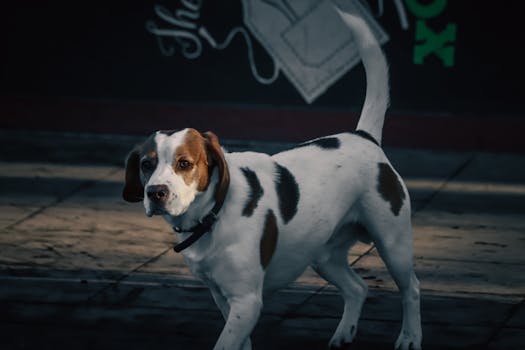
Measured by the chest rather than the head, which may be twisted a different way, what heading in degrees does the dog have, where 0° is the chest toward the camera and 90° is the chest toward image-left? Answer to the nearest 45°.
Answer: approximately 45°
